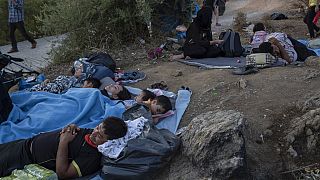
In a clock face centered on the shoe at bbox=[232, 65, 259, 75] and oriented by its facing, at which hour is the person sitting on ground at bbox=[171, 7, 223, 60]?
The person sitting on ground is roughly at 2 o'clock from the shoe.

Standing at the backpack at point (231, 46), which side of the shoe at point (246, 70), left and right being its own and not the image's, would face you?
right

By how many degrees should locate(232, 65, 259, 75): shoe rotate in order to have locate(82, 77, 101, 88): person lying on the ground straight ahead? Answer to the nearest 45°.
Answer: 0° — it already faces them

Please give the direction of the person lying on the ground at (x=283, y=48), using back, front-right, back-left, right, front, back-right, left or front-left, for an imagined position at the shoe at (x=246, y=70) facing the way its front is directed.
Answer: back-right

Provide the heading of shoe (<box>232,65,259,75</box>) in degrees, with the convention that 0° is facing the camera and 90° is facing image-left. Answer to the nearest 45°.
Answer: approximately 90°

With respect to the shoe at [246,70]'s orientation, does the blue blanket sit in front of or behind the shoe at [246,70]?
in front

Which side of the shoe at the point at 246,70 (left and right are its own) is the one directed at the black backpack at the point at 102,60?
front

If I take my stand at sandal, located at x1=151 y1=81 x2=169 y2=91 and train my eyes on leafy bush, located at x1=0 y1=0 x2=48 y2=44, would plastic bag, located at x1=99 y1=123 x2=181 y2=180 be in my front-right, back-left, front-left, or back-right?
back-left
